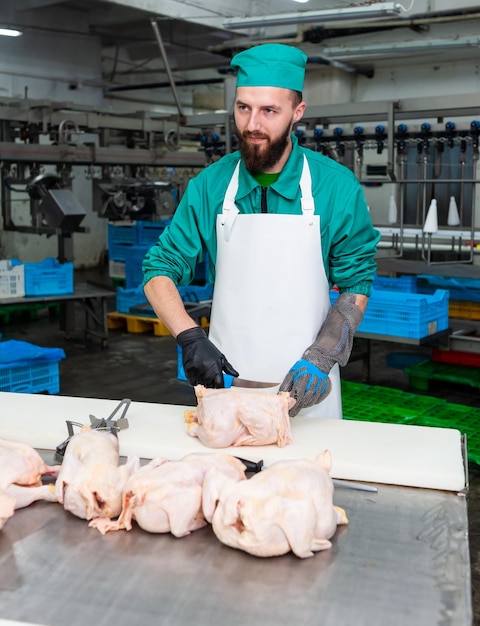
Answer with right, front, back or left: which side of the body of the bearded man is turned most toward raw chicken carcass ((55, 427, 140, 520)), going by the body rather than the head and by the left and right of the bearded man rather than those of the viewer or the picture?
front

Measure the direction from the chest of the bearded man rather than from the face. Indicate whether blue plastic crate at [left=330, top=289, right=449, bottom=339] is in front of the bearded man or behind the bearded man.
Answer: behind

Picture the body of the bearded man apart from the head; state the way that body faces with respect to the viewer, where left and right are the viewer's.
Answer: facing the viewer

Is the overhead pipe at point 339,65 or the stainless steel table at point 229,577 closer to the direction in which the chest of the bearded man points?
the stainless steel table

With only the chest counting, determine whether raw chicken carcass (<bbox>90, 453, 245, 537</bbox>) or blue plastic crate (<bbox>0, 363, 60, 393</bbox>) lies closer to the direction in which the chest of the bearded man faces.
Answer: the raw chicken carcass

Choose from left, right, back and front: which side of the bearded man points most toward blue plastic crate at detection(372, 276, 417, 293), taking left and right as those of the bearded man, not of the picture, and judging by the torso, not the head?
back

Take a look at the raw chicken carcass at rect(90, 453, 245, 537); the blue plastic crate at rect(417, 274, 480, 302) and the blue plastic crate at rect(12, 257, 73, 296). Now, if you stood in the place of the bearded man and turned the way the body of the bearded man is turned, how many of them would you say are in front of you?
1

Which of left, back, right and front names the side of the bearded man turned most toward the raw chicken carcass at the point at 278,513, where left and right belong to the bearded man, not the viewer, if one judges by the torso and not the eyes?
front

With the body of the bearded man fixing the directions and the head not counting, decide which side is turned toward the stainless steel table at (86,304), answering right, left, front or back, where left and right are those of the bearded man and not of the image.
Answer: back

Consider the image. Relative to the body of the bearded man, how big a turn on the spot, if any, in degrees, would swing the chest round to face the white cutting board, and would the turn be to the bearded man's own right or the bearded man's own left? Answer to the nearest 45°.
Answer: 0° — they already face it

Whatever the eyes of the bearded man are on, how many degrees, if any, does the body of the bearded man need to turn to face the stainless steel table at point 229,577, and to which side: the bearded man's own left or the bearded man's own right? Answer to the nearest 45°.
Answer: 0° — they already face it

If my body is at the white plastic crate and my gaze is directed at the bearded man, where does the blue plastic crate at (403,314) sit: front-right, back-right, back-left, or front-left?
front-left

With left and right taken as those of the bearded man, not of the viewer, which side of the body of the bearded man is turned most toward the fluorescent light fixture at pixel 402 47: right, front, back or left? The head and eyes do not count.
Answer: back

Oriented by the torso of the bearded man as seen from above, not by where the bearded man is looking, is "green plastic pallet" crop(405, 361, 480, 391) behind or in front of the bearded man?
behind
